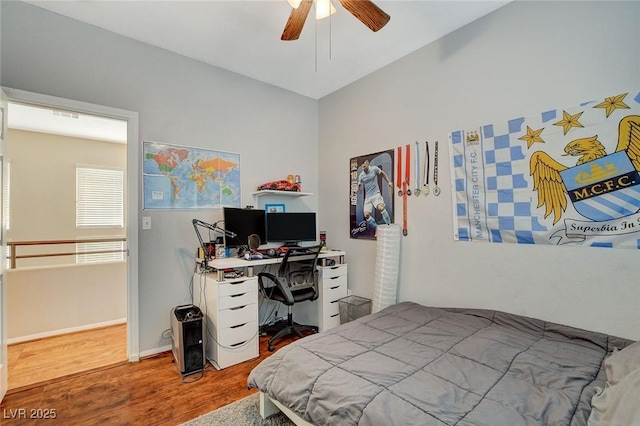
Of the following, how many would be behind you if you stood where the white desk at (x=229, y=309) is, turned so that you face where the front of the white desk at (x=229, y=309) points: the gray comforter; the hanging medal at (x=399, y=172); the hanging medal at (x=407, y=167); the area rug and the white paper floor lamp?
0

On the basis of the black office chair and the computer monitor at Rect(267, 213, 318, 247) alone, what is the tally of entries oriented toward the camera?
1

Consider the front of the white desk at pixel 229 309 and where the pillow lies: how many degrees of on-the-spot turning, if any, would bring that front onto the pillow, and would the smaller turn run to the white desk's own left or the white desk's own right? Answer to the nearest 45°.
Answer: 0° — it already faces it

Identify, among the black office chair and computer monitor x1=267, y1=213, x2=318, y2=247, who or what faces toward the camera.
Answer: the computer monitor

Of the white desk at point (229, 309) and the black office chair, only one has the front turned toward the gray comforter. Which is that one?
the white desk

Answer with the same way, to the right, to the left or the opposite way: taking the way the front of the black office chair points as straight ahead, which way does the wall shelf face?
the opposite way

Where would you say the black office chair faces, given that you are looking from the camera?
facing away from the viewer and to the left of the viewer

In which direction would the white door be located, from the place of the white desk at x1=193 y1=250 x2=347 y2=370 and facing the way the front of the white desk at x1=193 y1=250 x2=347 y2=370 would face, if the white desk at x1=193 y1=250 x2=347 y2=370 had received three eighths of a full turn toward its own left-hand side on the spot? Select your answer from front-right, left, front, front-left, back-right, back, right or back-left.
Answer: left

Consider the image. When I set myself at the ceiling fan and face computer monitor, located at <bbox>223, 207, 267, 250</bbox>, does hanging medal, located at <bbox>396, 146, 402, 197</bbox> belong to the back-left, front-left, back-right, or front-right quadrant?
front-right

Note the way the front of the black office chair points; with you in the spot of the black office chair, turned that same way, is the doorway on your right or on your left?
on your left

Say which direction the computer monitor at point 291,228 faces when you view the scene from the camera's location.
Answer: facing the viewer

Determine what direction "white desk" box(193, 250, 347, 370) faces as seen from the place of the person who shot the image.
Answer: facing the viewer and to the right of the viewer

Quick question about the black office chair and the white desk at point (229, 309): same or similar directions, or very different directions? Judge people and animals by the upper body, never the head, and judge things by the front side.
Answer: very different directions
